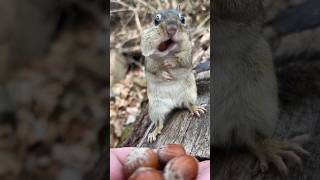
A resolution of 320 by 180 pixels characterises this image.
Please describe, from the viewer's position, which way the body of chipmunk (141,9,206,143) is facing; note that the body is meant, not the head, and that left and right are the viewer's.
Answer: facing the viewer
